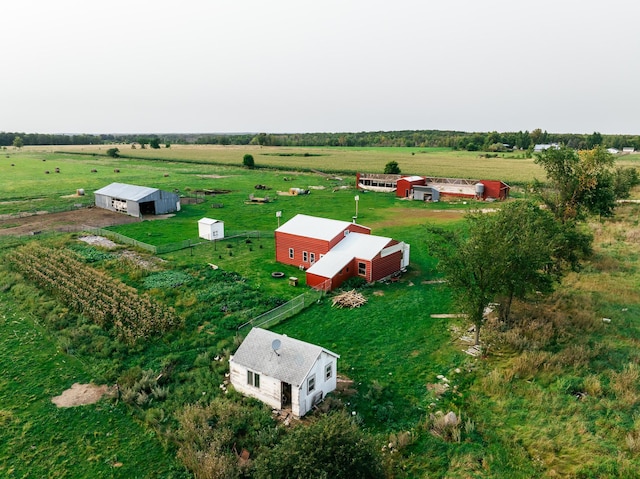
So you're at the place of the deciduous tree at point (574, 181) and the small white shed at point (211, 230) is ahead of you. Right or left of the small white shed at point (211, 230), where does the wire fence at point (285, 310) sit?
left

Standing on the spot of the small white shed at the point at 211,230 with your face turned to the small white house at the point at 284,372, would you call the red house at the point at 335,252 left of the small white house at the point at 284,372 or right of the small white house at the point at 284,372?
left

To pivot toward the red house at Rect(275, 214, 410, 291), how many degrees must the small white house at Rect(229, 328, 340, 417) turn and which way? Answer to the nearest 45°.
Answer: approximately 135° to its right

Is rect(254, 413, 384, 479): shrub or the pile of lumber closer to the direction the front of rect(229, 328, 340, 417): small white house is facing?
the shrub

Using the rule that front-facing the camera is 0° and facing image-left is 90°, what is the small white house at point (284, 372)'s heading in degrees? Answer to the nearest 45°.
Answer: approximately 45°

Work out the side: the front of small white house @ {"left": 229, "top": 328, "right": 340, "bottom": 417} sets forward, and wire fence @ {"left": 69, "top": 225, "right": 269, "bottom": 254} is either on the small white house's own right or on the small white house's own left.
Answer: on the small white house's own right

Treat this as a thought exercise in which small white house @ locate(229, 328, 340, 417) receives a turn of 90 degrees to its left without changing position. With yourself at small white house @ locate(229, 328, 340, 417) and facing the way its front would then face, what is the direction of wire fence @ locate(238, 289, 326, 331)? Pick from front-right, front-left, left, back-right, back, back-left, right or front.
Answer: back-left

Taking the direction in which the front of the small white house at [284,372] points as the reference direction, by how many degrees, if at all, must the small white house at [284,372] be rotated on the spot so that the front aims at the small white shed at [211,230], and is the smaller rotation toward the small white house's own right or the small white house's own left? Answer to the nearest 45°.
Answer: approximately 135° to the small white house's own right

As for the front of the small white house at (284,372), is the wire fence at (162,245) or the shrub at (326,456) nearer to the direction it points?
the shrub

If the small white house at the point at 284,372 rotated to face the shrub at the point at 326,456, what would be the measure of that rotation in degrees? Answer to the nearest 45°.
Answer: approximately 45° to its left

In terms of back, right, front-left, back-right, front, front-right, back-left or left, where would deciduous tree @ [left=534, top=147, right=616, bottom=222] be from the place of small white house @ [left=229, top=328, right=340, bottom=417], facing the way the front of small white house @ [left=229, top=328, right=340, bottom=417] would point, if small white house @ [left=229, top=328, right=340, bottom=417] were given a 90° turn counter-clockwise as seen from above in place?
left
